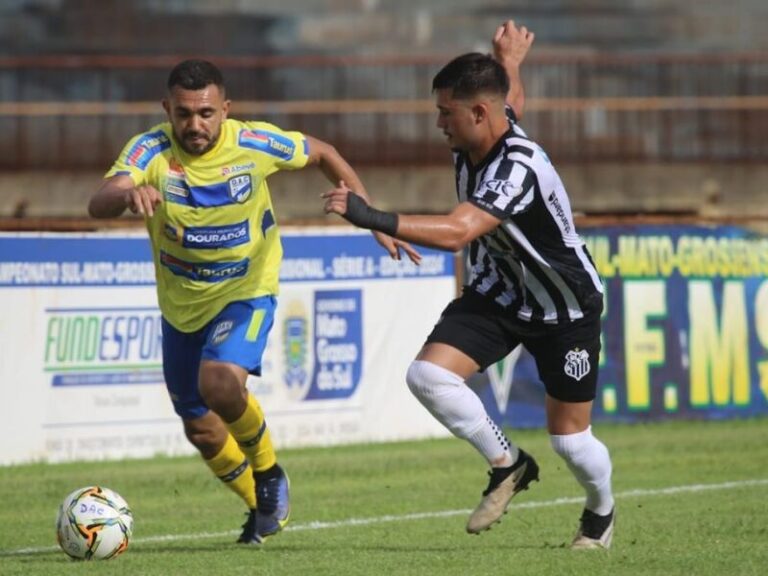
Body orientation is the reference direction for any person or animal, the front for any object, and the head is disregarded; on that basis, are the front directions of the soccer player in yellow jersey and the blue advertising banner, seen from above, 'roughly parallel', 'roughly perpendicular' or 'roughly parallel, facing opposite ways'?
roughly parallel

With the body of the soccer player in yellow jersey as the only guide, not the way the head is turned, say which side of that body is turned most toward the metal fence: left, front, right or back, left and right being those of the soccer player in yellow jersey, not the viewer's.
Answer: back

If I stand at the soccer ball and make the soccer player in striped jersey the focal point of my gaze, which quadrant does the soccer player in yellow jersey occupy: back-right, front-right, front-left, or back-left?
front-left

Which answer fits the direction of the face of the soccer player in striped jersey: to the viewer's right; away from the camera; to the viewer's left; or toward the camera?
to the viewer's left

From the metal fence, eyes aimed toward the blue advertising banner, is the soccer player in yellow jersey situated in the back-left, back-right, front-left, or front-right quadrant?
front-right

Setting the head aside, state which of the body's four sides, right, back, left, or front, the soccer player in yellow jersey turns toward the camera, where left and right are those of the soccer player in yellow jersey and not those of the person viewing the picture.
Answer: front

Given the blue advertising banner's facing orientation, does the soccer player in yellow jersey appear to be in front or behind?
in front

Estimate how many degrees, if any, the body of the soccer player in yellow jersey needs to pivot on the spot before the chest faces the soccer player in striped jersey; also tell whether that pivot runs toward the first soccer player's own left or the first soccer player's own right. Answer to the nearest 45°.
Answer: approximately 45° to the first soccer player's own left

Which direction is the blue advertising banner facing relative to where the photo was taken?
toward the camera

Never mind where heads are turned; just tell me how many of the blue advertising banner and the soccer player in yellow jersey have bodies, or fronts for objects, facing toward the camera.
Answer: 2

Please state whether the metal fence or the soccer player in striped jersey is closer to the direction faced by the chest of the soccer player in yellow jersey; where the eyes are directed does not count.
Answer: the soccer player in striped jersey

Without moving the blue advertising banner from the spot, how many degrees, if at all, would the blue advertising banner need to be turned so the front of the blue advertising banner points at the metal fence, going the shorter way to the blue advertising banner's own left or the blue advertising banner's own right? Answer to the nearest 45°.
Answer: approximately 135° to the blue advertising banner's own right
